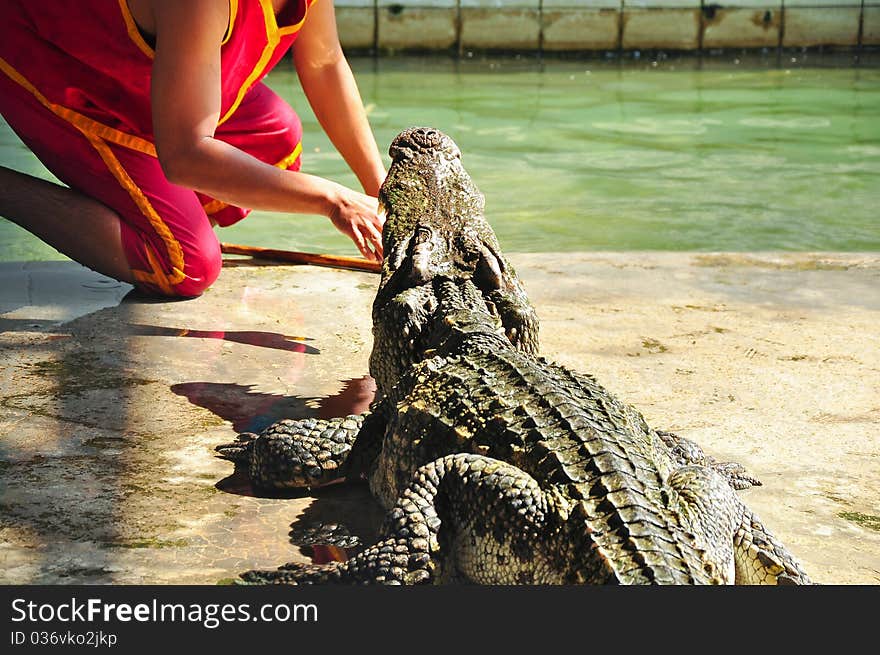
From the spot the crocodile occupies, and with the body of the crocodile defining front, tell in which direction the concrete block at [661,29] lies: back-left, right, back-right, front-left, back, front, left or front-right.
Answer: front-right

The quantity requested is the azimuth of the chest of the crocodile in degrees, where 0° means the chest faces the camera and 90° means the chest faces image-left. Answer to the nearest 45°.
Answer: approximately 135°

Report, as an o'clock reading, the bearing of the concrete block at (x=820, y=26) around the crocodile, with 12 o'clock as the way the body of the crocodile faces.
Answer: The concrete block is roughly at 2 o'clock from the crocodile.

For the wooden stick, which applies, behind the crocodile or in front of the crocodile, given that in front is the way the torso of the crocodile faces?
in front

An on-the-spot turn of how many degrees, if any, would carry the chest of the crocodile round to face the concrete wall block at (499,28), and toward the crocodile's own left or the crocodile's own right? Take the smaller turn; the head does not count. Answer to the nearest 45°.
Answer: approximately 45° to the crocodile's own right

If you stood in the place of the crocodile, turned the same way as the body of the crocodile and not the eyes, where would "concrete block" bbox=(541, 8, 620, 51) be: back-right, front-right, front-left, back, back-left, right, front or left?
front-right
